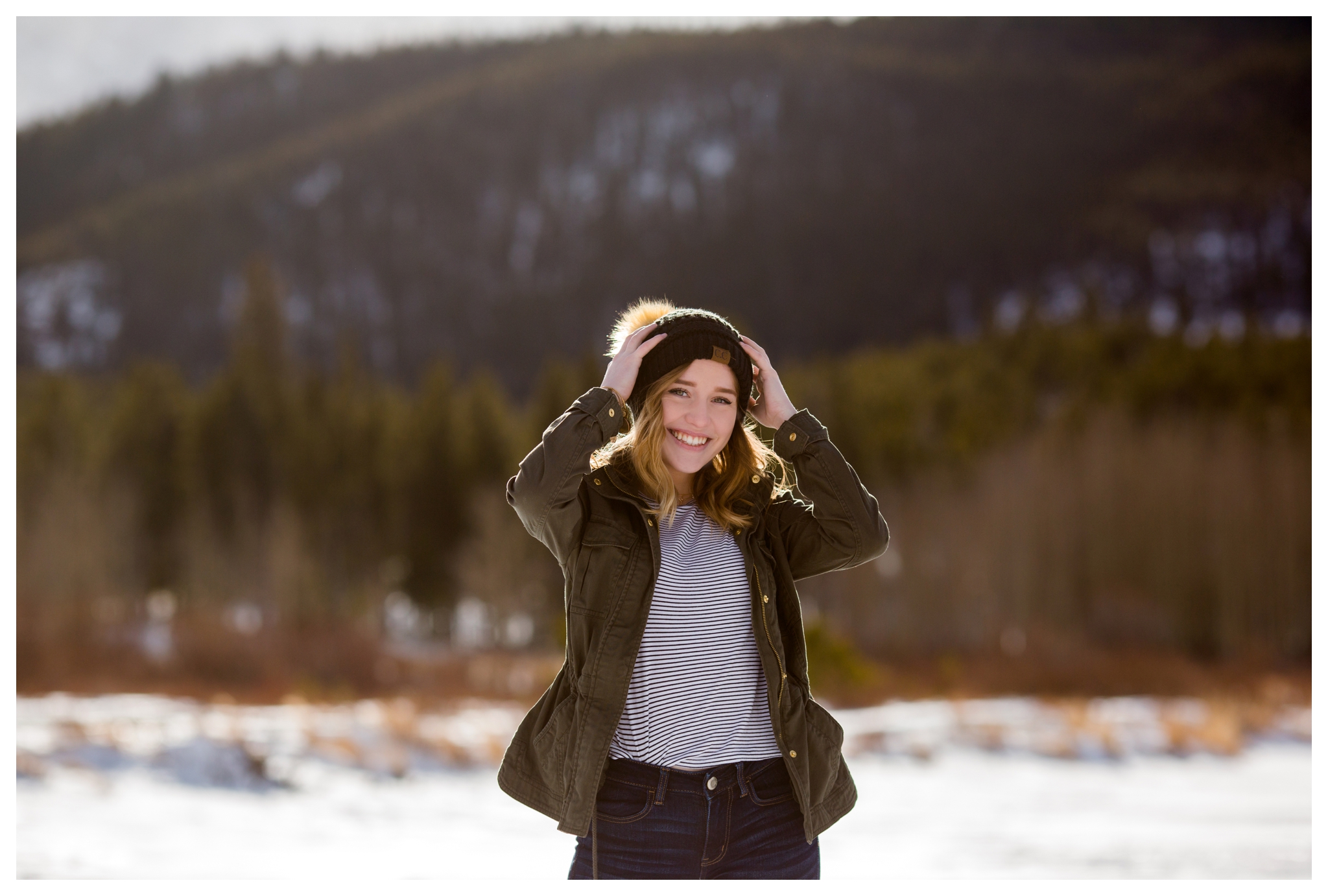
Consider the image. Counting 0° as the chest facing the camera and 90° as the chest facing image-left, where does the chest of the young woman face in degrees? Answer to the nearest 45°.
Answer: approximately 0°
